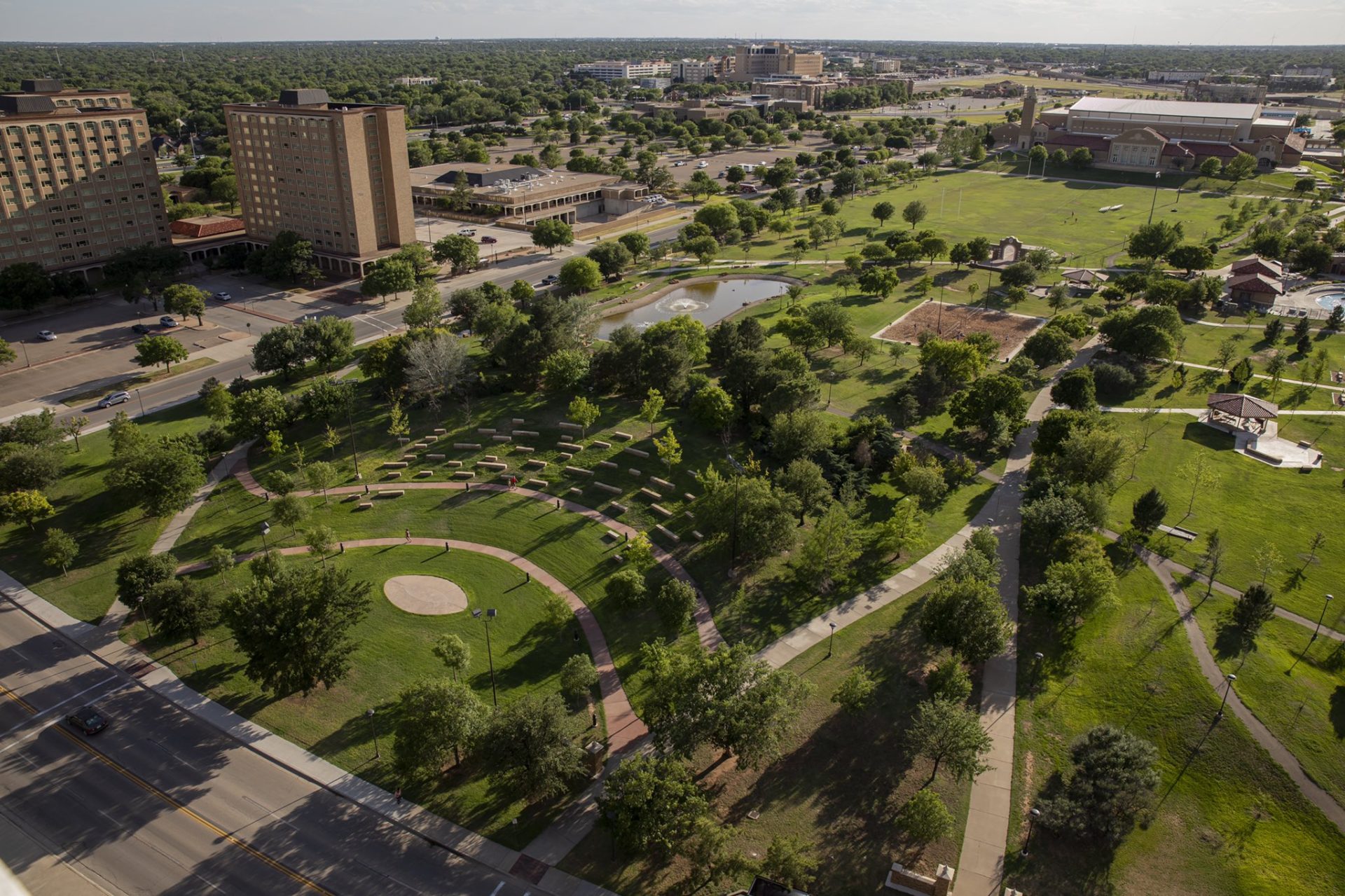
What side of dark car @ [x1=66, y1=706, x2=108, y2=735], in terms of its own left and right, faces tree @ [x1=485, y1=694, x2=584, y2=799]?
back

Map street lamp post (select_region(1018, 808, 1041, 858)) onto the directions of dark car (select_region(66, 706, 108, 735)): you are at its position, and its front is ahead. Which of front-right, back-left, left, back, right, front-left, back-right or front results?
back

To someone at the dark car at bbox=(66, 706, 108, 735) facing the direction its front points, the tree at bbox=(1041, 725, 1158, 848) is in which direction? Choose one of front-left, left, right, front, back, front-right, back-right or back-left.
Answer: back

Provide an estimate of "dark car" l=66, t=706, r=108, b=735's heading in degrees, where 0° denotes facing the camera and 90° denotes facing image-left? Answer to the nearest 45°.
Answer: approximately 135°

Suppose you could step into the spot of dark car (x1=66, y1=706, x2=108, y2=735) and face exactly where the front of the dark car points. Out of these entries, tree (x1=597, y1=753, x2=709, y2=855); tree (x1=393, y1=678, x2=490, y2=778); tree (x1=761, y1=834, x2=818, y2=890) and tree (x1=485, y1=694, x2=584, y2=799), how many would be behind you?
4

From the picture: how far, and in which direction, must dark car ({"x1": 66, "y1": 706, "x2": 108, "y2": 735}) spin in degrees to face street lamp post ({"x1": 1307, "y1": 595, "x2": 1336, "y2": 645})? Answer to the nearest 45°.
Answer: approximately 180°

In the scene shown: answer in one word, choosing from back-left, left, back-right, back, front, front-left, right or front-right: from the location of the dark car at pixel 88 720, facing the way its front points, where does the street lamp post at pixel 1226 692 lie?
back

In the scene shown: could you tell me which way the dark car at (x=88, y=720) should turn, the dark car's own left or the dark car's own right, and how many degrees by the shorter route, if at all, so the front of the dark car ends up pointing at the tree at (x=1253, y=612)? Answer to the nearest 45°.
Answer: approximately 180°

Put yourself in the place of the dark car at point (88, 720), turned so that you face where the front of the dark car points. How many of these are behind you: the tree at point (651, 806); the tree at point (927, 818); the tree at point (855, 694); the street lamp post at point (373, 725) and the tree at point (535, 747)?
5

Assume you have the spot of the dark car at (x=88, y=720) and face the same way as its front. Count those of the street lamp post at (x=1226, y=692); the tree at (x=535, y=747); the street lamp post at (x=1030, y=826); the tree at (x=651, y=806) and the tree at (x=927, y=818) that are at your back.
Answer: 5

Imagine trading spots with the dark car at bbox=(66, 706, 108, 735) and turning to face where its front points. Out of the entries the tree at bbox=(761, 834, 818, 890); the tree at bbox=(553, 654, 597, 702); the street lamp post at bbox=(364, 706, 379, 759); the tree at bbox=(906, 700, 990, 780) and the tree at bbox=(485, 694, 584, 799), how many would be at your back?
5

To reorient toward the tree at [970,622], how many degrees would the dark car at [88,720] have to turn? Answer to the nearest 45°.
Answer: approximately 180°

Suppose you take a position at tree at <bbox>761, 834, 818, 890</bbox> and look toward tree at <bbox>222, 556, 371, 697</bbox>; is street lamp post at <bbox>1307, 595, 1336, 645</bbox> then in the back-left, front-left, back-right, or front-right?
back-right

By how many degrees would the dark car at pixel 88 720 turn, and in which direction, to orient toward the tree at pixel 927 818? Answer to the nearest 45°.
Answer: approximately 180°

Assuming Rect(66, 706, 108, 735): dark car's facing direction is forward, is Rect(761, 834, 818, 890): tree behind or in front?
behind

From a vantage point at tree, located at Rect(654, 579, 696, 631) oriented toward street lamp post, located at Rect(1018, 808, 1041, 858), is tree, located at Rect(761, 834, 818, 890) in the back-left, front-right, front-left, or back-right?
front-right

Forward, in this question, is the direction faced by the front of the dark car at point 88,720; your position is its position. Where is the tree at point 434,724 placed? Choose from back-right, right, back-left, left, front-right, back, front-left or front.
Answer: back
